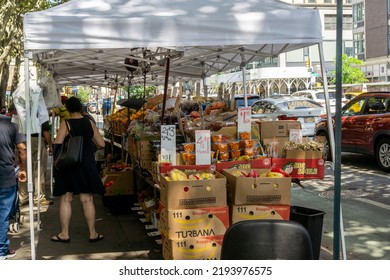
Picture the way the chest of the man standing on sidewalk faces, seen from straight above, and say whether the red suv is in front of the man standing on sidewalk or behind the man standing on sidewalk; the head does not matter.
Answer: in front

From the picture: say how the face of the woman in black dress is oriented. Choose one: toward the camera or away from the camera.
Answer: away from the camera

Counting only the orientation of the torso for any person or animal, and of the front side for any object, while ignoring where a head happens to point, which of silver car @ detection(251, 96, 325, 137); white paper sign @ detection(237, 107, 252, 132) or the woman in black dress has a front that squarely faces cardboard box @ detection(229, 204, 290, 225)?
the white paper sign

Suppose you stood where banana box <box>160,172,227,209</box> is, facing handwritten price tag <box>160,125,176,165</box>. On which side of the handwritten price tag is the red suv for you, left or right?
right

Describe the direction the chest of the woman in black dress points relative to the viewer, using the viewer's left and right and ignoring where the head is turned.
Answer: facing away from the viewer

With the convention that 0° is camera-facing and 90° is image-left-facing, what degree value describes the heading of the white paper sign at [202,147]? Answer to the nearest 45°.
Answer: approximately 0°

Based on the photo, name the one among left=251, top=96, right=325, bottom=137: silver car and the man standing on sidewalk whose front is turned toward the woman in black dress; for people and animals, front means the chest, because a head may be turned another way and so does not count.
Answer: the man standing on sidewalk
